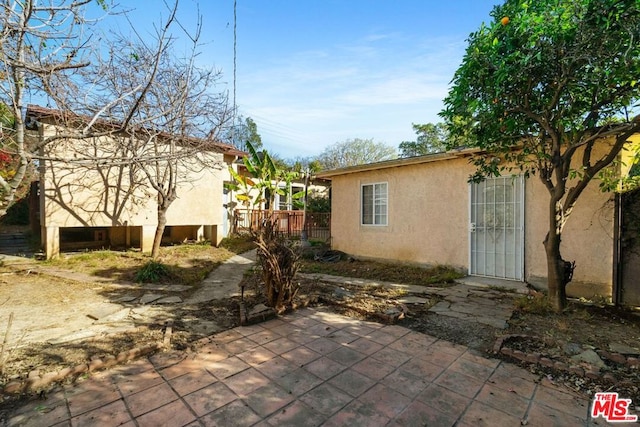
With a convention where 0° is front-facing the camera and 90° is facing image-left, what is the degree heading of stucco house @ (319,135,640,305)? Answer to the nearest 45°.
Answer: approximately 45°

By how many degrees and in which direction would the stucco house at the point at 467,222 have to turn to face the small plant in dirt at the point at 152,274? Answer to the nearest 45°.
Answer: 0° — it already faces it

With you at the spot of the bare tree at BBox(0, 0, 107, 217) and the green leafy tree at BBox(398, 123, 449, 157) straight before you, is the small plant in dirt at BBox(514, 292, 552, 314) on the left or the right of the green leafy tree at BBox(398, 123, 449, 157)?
right

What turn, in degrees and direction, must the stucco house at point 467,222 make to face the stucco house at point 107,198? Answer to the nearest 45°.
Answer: approximately 45° to its right

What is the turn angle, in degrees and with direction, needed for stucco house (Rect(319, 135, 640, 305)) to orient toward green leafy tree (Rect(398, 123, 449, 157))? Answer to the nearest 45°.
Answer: approximately 135° to its right

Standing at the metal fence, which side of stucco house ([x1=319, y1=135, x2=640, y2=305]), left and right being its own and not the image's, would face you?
right

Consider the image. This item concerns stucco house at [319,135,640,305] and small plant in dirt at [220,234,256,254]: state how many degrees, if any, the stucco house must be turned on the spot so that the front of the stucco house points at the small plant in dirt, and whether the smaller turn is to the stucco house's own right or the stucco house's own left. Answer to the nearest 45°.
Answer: approximately 45° to the stucco house's own right
